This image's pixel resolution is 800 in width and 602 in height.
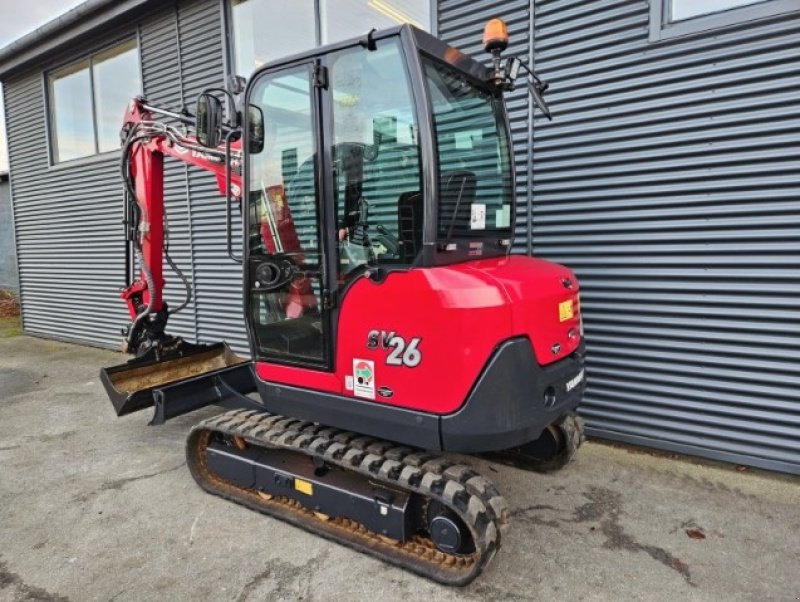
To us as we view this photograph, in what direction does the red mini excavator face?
facing away from the viewer and to the left of the viewer
